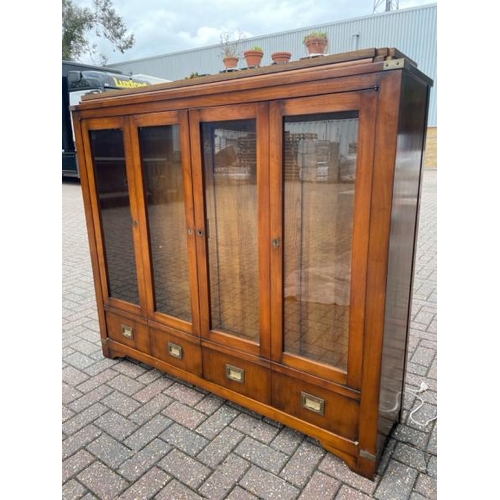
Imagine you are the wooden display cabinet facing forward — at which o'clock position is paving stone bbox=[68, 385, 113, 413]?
The paving stone is roughly at 2 o'clock from the wooden display cabinet.

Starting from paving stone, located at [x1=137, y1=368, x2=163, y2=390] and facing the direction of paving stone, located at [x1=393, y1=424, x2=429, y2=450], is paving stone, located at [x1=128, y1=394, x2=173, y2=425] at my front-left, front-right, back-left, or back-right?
front-right
